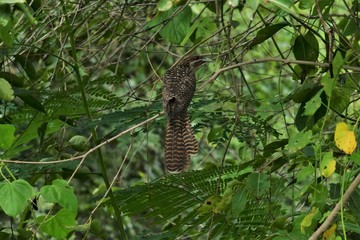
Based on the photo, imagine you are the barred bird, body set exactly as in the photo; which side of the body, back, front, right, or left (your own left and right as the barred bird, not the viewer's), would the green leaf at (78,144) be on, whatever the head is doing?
left

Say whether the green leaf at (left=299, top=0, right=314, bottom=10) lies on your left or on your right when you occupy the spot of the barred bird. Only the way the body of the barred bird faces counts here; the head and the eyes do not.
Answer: on your right

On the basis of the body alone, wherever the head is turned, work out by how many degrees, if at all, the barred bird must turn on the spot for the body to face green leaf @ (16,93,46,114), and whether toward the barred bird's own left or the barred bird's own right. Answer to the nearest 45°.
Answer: approximately 135° to the barred bird's own left

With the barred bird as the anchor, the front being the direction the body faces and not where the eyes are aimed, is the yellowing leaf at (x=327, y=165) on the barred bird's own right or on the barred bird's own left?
on the barred bird's own right

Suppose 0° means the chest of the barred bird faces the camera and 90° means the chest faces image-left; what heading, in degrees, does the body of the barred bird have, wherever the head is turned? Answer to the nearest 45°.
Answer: approximately 225°

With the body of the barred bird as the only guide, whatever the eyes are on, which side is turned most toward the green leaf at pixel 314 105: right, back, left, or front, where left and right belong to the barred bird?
right

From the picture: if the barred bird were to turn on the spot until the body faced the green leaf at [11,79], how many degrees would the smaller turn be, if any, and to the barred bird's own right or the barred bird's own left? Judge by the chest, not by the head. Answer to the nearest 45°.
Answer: approximately 135° to the barred bird's own left

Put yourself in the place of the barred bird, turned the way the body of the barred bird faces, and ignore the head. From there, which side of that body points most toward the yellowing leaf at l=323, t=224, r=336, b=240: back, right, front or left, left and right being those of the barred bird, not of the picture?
right
